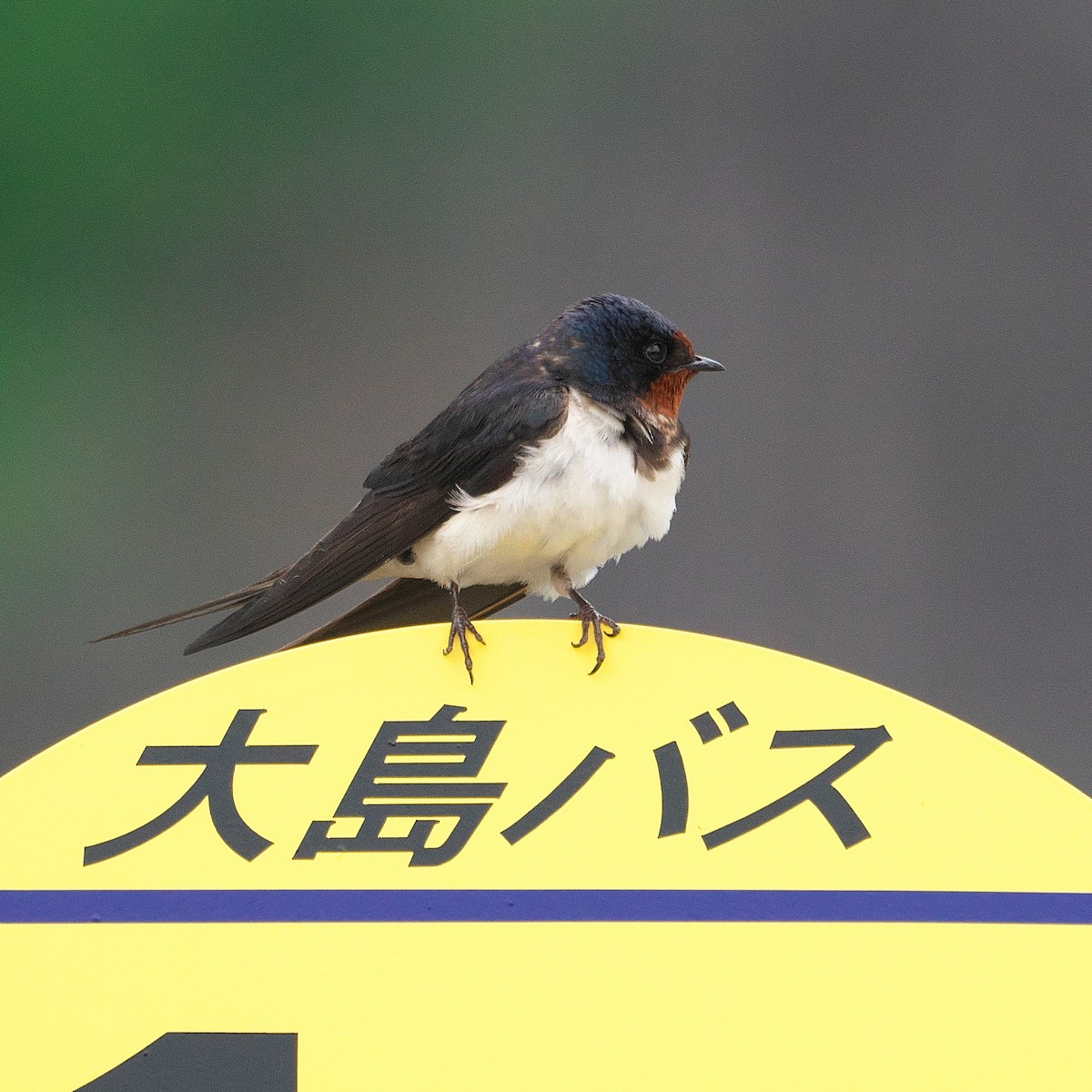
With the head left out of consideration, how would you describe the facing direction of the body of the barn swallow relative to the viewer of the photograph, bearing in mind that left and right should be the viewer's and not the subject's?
facing the viewer and to the right of the viewer

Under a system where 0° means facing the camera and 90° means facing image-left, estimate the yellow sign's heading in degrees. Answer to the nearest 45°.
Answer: approximately 0°
